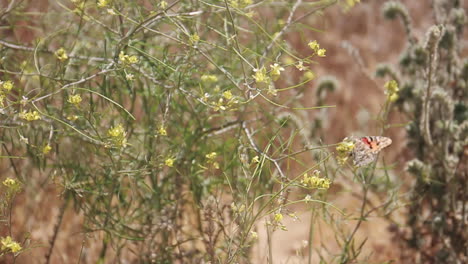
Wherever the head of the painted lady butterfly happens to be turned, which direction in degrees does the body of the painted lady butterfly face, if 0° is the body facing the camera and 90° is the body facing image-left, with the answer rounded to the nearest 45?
approximately 90°

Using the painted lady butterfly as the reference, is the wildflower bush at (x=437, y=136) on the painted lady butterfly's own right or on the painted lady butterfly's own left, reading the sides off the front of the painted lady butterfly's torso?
on the painted lady butterfly's own right
